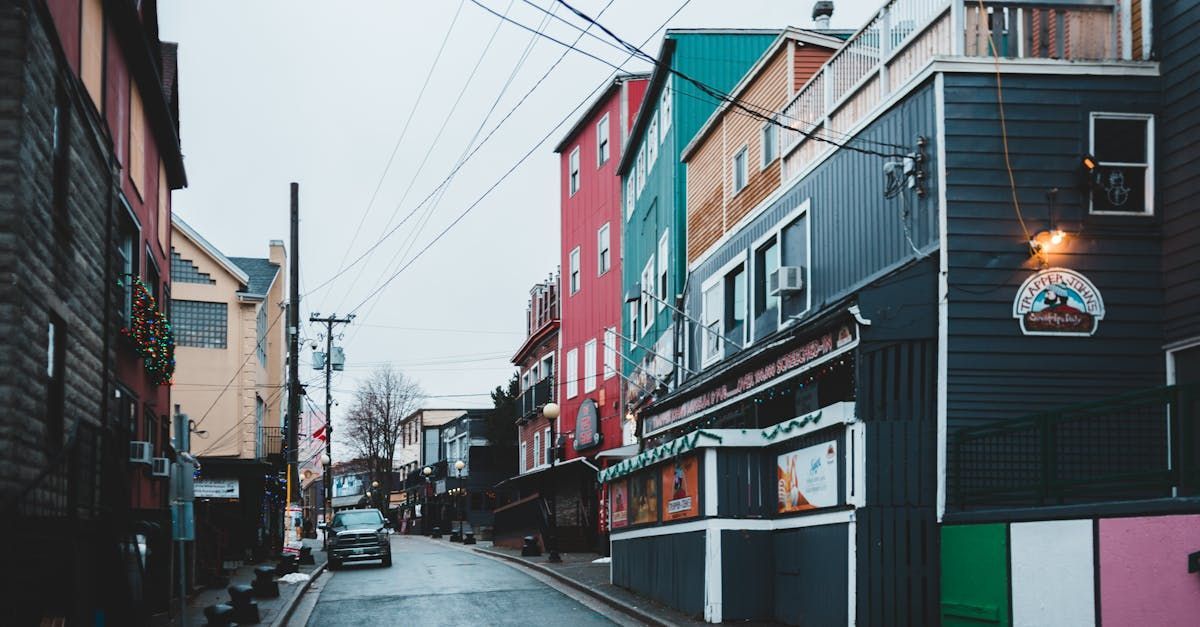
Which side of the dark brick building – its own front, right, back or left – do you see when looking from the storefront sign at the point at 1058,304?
front

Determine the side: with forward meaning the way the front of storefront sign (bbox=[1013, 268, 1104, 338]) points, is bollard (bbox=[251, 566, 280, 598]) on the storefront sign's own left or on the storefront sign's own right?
on the storefront sign's own right

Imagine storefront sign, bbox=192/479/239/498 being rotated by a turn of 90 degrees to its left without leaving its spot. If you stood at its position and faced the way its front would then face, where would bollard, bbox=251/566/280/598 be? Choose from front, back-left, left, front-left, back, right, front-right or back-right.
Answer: right

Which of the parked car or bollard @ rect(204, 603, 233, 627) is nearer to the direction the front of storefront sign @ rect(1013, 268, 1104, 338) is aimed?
the bollard

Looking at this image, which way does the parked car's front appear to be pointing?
toward the camera

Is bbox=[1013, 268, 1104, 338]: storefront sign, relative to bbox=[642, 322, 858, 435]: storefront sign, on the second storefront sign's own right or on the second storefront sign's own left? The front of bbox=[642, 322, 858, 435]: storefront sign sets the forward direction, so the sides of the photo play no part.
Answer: on the second storefront sign's own left

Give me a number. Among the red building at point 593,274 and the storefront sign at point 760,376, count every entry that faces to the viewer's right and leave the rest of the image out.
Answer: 0

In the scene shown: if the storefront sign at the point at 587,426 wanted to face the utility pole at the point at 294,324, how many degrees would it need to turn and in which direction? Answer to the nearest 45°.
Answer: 0° — it already faces it
